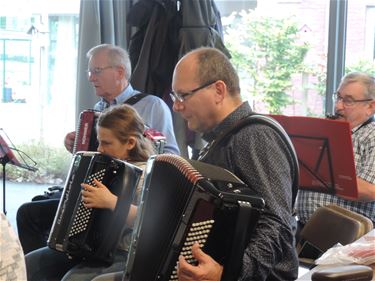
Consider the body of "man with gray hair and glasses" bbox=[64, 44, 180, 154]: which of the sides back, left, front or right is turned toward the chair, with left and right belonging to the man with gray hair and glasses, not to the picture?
left

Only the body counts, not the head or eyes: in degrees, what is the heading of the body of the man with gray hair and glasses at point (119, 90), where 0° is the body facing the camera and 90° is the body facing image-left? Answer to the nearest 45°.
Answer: approximately 45°

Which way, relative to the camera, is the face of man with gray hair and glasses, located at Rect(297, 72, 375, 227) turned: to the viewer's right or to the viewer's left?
to the viewer's left

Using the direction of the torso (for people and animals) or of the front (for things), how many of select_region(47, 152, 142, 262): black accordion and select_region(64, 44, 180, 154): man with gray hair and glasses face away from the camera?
0

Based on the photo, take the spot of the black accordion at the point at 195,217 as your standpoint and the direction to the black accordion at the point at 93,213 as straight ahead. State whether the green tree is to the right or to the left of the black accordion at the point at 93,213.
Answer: right

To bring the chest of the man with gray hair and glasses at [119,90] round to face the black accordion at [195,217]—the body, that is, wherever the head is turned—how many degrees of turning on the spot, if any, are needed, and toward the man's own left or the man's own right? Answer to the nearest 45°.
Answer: approximately 45° to the man's own left

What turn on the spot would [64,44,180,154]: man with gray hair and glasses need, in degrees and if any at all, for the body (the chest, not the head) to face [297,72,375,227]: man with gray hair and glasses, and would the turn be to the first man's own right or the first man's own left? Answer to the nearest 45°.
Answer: approximately 180°
